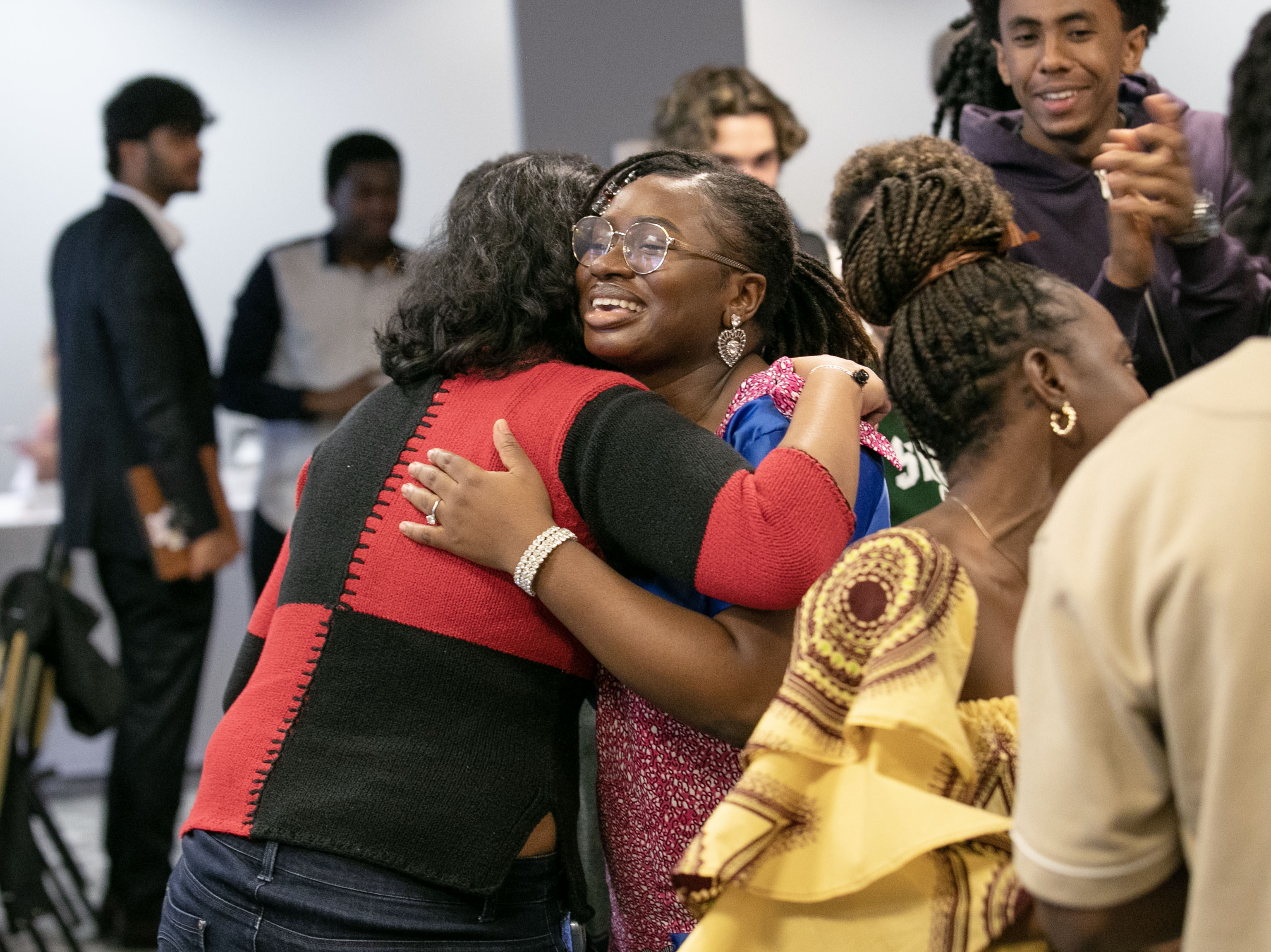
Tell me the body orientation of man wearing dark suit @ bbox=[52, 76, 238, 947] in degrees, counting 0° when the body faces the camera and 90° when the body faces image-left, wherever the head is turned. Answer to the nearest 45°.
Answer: approximately 270°

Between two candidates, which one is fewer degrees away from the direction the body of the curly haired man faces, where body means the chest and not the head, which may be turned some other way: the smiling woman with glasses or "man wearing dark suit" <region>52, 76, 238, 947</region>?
the smiling woman with glasses

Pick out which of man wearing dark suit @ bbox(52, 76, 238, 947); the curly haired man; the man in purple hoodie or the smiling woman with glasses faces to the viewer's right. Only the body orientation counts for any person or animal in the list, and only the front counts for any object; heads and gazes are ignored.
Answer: the man wearing dark suit

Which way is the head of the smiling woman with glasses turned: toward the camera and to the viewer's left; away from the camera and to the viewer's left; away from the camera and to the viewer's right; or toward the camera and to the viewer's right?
toward the camera and to the viewer's left

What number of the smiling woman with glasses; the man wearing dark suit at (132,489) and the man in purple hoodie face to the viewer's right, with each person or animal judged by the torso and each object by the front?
1

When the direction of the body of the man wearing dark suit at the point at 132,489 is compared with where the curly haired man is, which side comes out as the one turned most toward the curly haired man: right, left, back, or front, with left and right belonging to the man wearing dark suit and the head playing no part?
front

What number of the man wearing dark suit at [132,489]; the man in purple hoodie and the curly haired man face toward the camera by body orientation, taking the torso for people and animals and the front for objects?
2

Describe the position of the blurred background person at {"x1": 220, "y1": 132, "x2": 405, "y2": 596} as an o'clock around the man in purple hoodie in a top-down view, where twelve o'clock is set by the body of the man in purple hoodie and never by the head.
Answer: The blurred background person is roughly at 4 o'clock from the man in purple hoodie.

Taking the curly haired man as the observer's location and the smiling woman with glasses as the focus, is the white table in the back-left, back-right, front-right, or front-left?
back-right

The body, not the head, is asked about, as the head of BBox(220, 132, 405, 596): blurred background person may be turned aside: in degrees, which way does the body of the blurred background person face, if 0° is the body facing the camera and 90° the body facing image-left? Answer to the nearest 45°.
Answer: approximately 315°

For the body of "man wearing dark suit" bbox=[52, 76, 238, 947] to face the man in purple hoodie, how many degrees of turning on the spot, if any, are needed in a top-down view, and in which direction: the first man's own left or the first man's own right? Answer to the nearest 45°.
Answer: approximately 45° to the first man's own right

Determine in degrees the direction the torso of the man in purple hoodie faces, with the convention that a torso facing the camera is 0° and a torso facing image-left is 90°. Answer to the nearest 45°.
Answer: approximately 0°

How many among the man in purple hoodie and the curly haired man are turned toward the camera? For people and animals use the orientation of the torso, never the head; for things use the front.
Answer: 2

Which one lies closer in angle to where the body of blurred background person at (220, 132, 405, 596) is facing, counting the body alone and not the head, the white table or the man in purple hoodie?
the man in purple hoodie

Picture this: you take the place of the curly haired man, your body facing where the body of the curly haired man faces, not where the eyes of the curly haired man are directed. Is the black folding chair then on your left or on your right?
on your right

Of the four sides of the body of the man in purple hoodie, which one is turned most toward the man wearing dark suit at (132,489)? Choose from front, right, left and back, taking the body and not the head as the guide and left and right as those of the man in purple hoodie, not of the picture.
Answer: right

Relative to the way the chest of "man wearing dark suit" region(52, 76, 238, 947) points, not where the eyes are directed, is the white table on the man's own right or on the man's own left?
on the man's own left
